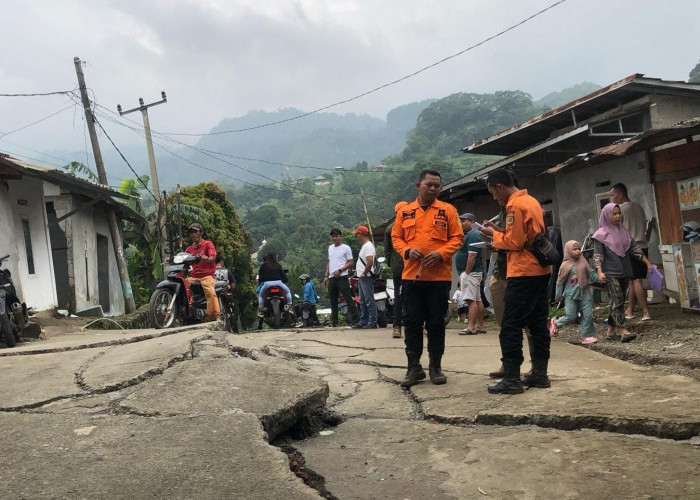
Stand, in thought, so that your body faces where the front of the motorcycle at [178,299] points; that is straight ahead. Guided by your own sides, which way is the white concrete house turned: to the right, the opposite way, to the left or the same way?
to the left

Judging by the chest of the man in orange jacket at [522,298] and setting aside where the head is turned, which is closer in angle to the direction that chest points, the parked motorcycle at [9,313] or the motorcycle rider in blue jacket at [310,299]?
the parked motorcycle

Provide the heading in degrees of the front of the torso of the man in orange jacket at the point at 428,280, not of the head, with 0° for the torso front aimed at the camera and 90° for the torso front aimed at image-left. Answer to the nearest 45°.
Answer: approximately 0°

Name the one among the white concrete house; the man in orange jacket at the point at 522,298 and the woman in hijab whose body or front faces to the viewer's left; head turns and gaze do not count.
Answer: the man in orange jacket

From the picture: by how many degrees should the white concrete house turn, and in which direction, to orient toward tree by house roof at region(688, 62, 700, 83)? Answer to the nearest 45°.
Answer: approximately 45° to its left

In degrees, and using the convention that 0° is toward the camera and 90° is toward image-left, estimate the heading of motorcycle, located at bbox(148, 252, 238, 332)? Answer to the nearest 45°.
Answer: approximately 45°

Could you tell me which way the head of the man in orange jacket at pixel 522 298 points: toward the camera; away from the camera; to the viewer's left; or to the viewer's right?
to the viewer's left

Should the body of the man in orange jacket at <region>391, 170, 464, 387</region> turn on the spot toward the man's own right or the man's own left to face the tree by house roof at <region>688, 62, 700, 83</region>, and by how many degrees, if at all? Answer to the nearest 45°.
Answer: approximately 135° to the man's own left

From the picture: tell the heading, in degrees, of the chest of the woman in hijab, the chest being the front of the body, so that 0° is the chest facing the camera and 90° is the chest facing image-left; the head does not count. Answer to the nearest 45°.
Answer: approximately 315°

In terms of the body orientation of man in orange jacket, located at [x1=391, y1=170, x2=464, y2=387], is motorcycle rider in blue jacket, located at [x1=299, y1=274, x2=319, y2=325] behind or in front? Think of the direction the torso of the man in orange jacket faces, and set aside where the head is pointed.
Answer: behind
